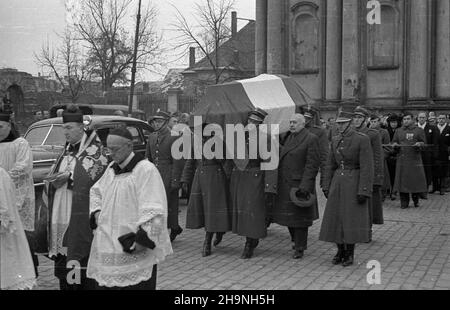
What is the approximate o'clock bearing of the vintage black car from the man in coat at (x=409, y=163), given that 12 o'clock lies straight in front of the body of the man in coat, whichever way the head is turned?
The vintage black car is roughly at 2 o'clock from the man in coat.

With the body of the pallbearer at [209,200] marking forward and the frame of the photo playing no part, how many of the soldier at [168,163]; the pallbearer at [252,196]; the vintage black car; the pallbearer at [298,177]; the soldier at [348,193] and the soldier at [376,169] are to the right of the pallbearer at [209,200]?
2

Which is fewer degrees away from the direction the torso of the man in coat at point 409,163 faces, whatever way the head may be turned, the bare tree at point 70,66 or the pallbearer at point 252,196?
the pallbearer

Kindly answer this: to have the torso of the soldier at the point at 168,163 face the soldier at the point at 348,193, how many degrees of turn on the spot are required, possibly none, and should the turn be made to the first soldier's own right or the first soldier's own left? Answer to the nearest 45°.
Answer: approximately 90° to the first soldier's own left

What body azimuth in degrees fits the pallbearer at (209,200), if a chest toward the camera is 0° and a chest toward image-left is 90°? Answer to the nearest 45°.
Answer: approximately 45°

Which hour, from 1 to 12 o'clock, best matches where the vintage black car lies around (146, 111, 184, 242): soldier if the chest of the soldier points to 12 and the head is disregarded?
The vintage black car is roughly at 3 o'clock from the soldier.

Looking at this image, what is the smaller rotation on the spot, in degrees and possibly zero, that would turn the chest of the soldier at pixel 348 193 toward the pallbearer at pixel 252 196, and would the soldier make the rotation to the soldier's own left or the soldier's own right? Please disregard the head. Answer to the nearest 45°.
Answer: approximately 45° to the soldier's own right

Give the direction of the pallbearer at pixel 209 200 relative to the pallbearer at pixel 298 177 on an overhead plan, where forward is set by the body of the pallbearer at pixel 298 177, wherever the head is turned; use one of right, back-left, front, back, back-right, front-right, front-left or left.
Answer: front-right

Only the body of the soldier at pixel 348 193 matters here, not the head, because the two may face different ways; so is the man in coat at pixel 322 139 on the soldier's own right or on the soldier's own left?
on the soldier's own right

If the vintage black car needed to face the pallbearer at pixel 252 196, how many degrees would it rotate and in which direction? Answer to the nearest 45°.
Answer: approximately 135° to its left

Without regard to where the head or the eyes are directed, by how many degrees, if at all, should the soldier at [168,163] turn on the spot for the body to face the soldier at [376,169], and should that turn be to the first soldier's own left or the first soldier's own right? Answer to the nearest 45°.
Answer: approximately 135° to the first soldier's own left

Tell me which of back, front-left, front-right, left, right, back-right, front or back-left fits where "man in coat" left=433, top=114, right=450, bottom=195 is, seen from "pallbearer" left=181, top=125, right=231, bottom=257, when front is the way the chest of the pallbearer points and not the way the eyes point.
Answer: back

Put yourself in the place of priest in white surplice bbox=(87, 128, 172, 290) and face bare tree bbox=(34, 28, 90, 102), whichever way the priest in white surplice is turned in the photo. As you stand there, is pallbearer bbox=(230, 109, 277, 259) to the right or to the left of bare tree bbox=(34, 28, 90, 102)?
right

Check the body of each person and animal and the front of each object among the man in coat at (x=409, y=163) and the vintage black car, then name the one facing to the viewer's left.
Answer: the vintage black car
